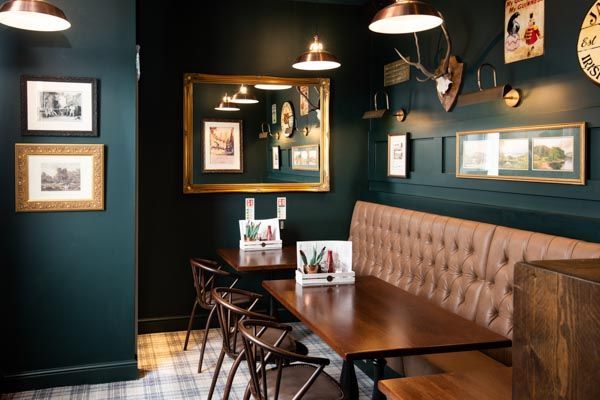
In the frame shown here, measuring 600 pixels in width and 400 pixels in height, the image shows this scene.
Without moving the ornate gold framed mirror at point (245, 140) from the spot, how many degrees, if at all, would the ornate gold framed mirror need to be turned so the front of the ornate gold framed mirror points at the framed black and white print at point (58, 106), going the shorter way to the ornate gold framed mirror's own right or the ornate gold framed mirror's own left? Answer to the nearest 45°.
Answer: approximately 45° to the ornate gold framed mirror's own right

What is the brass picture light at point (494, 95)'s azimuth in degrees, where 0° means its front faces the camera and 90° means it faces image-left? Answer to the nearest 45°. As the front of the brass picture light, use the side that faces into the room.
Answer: approximately 45°

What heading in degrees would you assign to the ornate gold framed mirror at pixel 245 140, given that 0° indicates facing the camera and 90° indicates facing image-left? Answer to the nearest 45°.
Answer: approximately 0°

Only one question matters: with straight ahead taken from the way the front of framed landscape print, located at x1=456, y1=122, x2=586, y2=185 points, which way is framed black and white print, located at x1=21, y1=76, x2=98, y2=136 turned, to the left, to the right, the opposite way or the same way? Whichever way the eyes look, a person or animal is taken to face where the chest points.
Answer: to the left

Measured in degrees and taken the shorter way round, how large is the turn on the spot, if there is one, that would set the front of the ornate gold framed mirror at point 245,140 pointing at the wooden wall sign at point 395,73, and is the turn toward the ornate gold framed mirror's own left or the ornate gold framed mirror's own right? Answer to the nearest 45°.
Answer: approximately 90° to the ornate gold framed mirror's own left

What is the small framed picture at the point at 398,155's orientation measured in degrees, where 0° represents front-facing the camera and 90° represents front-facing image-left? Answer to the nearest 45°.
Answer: approximately 45°
